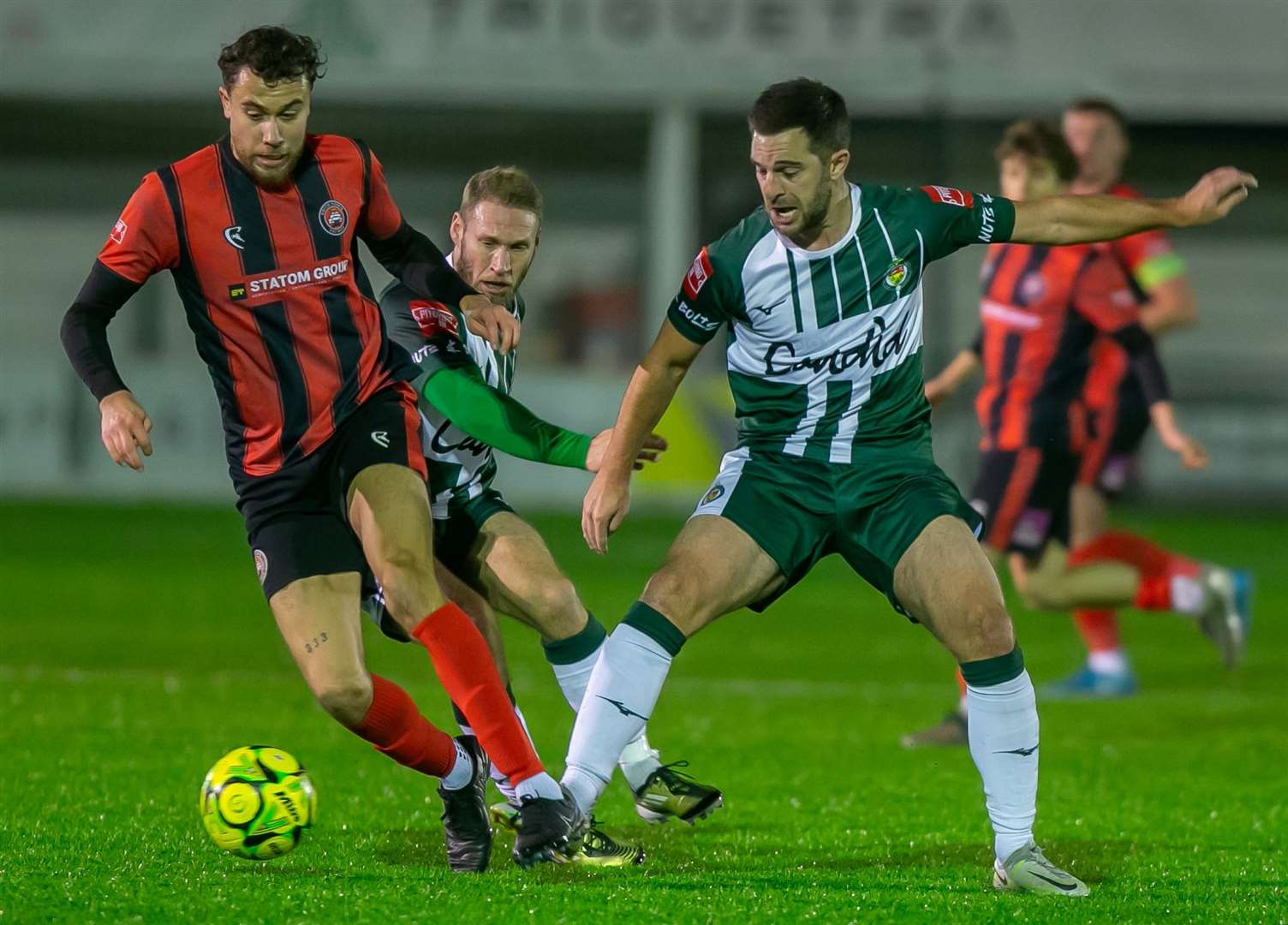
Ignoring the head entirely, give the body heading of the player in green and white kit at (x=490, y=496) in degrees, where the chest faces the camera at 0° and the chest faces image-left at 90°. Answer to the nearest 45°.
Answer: approximately 315°

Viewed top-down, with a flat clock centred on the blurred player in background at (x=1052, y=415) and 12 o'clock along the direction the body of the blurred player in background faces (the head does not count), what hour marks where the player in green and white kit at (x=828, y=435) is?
The player in green and white kit is roughly at 11 o'clock from the blurred player in background.

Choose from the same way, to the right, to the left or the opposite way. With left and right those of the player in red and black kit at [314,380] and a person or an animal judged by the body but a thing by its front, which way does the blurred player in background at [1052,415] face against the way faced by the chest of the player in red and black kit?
to the right

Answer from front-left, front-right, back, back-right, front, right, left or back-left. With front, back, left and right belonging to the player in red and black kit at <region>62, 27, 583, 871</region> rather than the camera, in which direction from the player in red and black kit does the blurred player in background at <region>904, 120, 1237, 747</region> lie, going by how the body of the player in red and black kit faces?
back-left

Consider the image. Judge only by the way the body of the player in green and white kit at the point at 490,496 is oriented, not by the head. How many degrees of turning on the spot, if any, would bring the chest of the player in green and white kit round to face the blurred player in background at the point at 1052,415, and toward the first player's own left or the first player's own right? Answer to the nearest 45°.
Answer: approximately 90° to the first player's own left

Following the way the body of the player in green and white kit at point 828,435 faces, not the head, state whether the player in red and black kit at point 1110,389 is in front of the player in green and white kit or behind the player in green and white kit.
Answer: behind

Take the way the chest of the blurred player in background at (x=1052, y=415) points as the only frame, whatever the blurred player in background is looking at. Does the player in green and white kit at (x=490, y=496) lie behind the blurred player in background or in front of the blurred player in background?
in front

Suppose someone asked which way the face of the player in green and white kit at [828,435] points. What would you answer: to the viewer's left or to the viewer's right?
to the viewer's left

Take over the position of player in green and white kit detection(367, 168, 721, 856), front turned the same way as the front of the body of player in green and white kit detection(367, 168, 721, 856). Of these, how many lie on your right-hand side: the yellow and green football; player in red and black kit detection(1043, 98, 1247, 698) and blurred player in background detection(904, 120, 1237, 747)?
1

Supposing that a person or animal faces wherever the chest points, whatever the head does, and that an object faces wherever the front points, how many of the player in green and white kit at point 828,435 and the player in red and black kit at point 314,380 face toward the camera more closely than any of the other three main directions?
2
